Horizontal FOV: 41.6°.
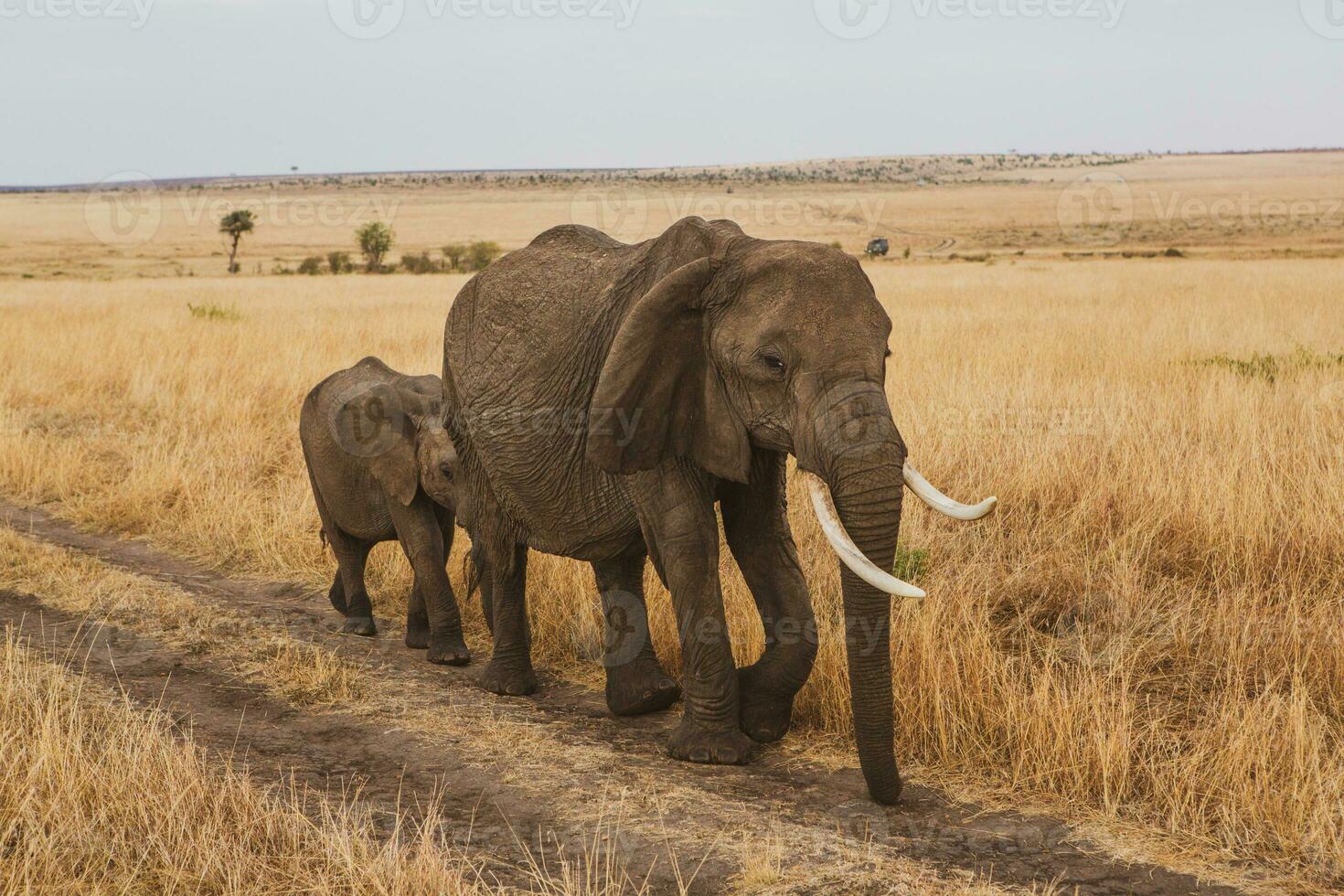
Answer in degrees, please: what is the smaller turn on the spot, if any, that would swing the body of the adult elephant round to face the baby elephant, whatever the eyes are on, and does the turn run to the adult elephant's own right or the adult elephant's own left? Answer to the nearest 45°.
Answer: approximately 180°

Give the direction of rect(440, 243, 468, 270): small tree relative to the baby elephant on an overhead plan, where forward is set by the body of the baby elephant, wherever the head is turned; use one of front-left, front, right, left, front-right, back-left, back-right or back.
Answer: back-left

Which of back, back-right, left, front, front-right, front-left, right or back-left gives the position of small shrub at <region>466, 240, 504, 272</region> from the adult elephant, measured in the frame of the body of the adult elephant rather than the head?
back-left

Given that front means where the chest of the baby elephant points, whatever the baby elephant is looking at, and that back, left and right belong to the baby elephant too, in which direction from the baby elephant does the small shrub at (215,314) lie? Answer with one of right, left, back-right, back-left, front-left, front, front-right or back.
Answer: back-left

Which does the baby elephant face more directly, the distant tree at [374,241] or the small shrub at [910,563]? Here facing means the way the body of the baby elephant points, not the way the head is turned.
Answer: the small shrub

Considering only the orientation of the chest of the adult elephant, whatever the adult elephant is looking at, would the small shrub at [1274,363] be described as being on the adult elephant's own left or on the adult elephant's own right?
on the adult elephant's own left

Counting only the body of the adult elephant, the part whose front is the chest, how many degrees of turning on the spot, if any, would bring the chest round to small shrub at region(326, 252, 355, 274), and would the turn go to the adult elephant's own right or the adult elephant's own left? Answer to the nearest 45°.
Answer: approximately 135° to the adult elephant's own left

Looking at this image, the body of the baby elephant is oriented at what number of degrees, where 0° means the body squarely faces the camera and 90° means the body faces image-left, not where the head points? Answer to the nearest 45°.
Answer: approximately 315°

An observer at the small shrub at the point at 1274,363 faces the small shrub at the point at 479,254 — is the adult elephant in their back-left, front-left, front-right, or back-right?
back-left

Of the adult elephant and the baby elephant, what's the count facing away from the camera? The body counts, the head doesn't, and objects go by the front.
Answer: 0

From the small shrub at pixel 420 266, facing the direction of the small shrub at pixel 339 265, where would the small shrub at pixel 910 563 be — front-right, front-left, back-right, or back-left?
back-left

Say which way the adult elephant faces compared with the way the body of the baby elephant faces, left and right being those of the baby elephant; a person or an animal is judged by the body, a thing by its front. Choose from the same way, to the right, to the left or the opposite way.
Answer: the same way

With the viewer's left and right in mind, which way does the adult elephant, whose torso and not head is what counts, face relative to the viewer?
facing the viewer and to the right of the viewer

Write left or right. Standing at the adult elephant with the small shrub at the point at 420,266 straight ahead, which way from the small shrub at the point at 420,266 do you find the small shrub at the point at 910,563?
right

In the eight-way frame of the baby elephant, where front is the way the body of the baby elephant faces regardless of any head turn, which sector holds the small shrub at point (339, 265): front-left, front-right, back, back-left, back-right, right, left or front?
back-left
